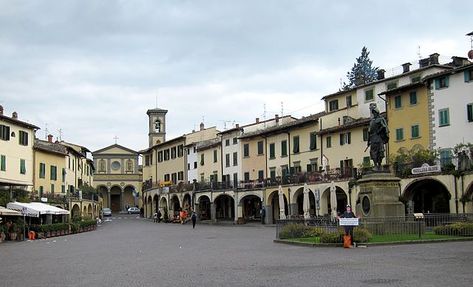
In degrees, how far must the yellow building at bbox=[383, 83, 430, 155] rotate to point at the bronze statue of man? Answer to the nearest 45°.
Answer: approximately 45° to its left

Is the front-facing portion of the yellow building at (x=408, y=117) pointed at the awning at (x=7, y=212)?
yes

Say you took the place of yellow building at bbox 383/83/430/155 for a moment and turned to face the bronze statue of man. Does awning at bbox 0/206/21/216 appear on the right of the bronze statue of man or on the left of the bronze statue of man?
right

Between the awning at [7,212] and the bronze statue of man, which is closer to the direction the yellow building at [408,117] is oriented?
the awning

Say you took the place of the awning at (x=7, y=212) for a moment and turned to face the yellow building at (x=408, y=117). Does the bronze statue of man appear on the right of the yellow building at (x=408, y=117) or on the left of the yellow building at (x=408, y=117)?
right
